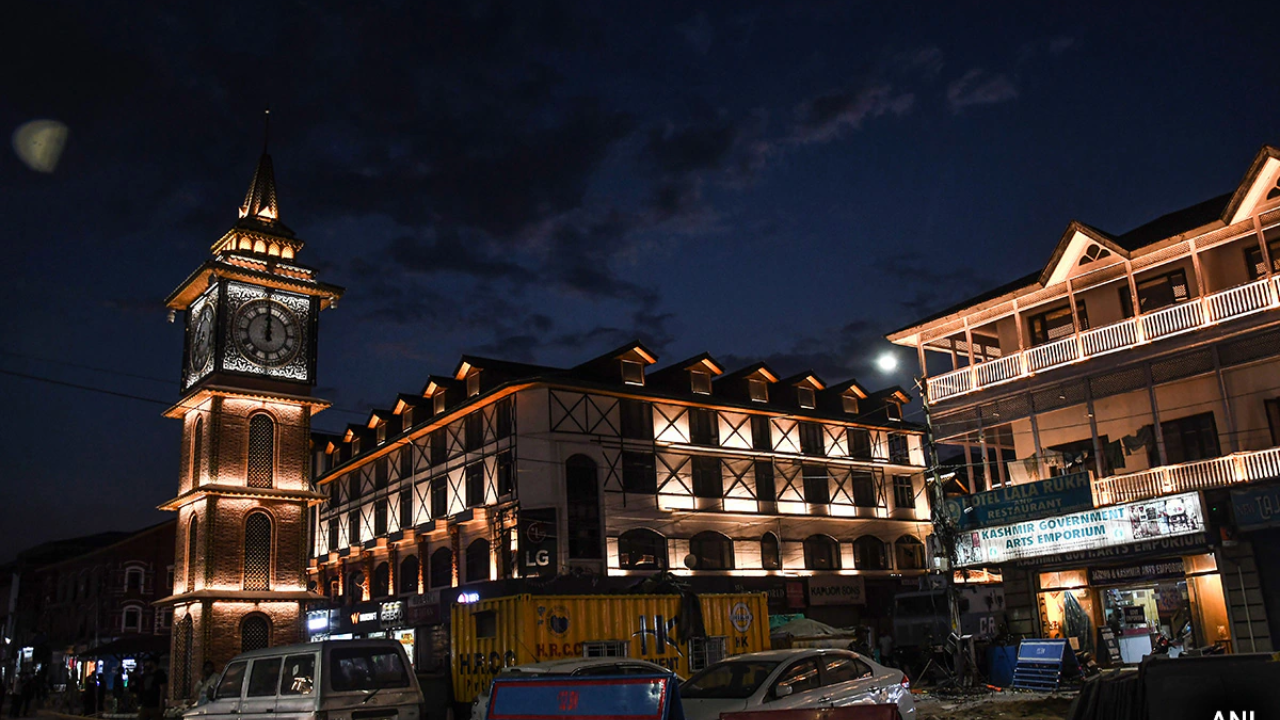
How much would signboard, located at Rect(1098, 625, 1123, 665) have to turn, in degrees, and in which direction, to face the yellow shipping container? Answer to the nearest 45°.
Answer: approximately 45° to its right

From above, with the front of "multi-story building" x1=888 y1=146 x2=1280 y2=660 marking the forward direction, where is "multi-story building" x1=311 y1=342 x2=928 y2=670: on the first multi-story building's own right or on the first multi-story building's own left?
on the first multi-story building's own right

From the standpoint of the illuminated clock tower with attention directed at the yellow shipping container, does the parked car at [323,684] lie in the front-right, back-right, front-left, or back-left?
front-right

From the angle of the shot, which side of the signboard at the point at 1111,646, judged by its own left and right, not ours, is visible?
front

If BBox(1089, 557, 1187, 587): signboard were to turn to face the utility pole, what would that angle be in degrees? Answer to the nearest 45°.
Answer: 0° — it already faces it

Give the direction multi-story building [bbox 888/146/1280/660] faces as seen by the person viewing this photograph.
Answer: facing the viewer and to the left of the viewer

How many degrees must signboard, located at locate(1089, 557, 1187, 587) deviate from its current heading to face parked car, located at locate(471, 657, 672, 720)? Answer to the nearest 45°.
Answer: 0° — it already faces it

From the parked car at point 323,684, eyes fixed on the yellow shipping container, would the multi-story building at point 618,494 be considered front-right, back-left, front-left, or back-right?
front-left

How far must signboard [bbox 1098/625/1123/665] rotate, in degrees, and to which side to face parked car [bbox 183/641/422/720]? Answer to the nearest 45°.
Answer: approximately 45° to its right

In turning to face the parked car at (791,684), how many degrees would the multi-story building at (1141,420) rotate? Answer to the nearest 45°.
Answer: approximately 45° to its left
